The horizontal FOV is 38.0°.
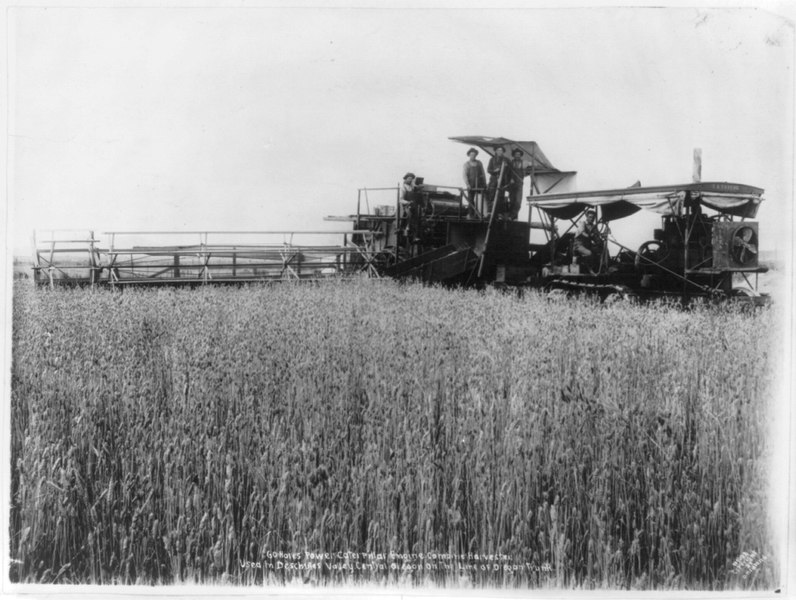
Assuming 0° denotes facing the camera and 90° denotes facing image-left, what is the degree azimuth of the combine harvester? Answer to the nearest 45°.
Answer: approximately 315°

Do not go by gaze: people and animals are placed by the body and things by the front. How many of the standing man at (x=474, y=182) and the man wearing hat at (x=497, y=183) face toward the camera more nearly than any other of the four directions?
2

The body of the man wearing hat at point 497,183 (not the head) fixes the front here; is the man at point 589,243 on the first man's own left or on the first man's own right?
on the first man's own left
